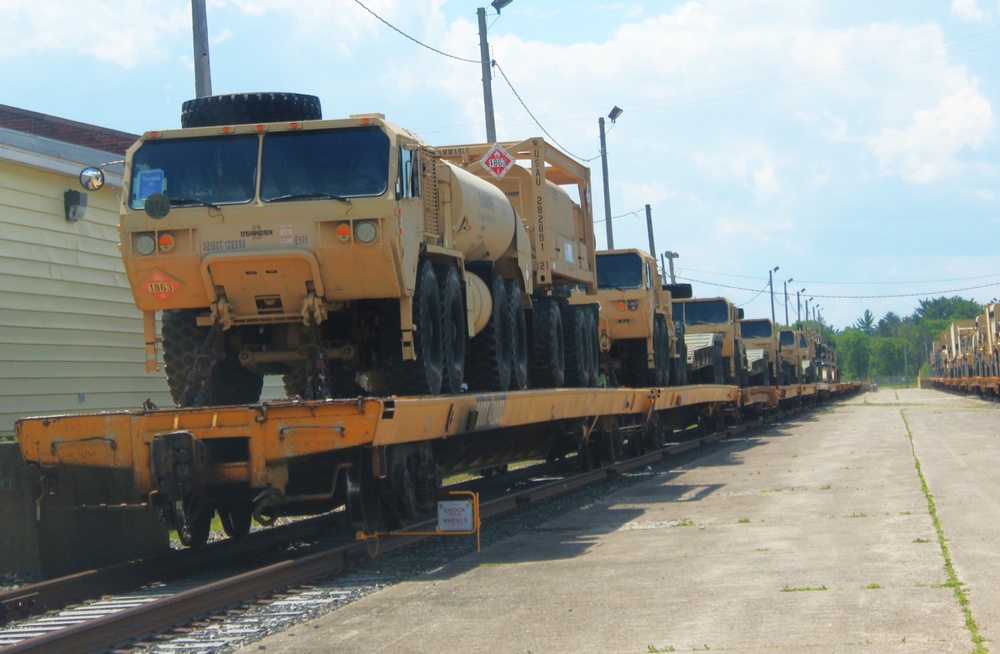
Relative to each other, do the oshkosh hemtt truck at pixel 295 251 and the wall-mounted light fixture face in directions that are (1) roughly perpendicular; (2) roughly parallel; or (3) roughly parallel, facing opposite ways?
roughly perpendicular

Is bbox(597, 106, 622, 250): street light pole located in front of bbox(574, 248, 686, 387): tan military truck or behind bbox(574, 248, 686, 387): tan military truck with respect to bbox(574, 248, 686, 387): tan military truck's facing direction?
behind

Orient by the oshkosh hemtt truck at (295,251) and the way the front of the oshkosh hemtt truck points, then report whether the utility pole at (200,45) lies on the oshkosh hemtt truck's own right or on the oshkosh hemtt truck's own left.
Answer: on the oshkosh hemtt truck's own right

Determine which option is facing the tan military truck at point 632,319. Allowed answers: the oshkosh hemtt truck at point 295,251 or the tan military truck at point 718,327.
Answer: the tan military truck at point 718,327

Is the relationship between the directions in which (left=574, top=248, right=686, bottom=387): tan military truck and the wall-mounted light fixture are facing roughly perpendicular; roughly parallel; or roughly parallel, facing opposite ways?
roughly perpendicular

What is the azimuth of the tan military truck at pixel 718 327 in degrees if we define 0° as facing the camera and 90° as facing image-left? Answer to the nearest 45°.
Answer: approximately 0°

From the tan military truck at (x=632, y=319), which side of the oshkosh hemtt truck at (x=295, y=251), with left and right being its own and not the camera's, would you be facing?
back

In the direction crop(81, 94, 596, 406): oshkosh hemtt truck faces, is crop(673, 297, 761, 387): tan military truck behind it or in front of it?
behind

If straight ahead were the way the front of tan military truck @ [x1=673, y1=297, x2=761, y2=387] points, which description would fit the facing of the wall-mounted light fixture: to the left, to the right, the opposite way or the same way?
to the left

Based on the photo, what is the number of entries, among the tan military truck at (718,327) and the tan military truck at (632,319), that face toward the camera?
2

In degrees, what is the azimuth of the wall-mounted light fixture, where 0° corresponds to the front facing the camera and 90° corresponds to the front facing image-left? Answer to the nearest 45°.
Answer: approximately 315°
